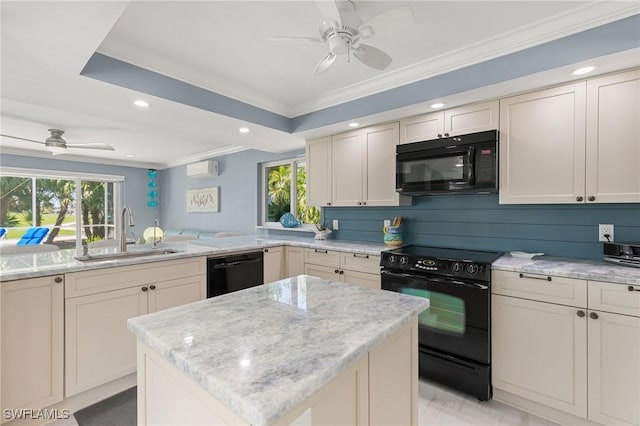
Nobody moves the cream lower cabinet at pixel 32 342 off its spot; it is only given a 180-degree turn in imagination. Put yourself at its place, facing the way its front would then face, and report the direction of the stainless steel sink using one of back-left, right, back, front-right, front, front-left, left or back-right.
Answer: right

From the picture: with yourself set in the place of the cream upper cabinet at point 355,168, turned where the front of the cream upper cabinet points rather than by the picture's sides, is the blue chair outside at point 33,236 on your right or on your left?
on your right

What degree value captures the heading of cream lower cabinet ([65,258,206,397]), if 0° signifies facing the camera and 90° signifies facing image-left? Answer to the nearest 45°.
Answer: approximately 315°

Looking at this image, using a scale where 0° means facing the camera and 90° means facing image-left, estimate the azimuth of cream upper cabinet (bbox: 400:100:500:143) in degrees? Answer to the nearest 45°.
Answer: approximately 45°

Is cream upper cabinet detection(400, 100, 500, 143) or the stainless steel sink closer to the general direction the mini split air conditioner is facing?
the stainless steel sink

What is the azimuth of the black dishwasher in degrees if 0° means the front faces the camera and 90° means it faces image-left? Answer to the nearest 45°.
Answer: approximately 315°

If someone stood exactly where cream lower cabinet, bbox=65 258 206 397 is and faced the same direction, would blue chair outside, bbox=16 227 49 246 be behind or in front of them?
behind

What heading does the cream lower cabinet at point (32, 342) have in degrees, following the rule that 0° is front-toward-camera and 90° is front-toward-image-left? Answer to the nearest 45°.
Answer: approximately 315°

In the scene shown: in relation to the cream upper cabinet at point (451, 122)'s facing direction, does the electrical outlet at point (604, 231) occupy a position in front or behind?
behind

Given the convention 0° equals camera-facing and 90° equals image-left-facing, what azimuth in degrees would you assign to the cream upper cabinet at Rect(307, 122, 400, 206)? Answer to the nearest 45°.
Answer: approximately 45°

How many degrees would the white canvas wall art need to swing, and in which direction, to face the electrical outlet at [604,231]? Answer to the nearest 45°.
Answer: approximately 90° to its left
